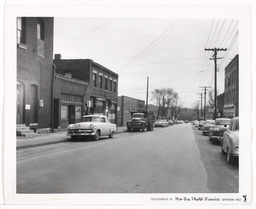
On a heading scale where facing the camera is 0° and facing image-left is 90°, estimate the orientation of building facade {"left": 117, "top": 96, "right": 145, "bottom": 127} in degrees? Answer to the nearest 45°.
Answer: approximately 315°
